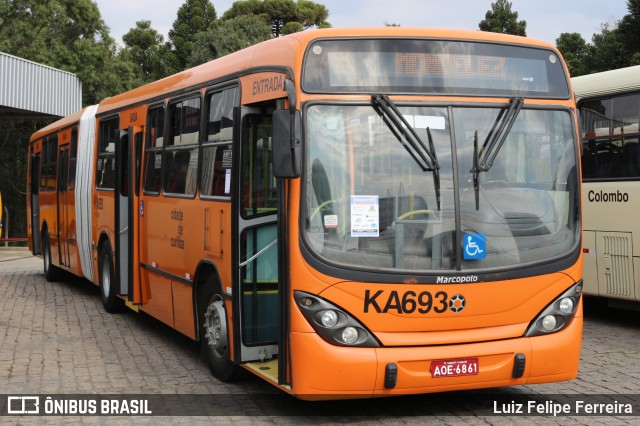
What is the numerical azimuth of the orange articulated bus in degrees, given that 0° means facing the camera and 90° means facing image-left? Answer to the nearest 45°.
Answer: approximately 315°

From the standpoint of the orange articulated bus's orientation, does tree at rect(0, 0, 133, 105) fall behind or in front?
behind

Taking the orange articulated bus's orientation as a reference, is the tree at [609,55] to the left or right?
on its left

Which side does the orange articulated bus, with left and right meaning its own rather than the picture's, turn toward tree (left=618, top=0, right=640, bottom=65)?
left
